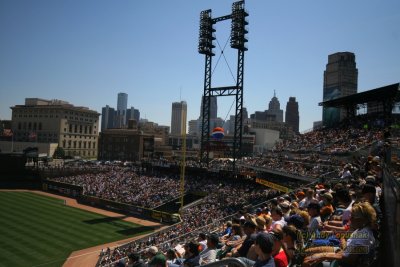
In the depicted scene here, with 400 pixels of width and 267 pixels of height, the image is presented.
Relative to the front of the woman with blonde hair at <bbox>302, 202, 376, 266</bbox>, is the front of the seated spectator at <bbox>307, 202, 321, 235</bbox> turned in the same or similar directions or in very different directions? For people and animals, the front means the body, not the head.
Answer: same or similar directions

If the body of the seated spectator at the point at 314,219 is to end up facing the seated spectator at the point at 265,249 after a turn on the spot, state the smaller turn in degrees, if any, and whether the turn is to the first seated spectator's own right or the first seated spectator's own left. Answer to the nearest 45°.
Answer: approximately 90° to the first seated spectator's own left

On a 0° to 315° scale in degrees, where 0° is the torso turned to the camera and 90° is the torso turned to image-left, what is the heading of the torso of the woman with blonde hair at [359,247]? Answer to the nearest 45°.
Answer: approximately 90°

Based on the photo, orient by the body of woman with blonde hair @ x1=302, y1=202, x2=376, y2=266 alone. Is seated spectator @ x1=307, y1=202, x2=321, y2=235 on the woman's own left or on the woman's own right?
on the woman's own right

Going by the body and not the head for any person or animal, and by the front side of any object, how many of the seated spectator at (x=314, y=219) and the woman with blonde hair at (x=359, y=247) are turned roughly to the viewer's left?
2

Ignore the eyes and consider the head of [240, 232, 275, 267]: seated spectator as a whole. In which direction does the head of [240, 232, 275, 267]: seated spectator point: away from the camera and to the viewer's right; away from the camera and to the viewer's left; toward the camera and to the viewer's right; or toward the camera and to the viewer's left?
away from the camera and to the viewer's left

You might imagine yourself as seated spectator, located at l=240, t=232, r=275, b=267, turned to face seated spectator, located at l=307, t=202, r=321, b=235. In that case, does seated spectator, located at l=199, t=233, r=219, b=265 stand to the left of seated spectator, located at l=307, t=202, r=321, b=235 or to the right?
left

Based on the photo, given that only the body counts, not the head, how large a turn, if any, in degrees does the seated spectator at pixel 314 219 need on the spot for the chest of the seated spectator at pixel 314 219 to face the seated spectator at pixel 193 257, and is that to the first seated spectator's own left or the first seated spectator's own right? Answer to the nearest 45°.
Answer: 0° — they already face them

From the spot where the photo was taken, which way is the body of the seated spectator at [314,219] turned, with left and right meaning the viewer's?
facing to the left of the viewer

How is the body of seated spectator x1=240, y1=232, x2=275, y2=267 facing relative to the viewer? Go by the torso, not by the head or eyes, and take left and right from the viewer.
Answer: facing away from the viewer and to the left of the viewer

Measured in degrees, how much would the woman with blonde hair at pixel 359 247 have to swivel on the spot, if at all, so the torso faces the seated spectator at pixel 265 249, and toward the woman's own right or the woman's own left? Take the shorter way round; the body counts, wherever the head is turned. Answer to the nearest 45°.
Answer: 0° — they already face them
